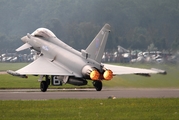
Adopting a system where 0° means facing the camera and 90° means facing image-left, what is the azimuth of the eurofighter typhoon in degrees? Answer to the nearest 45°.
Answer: approximately 135°
